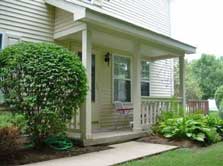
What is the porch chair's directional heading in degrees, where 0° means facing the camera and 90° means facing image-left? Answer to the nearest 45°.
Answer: approximately 315°

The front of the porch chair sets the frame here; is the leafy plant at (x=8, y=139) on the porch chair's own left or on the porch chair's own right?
on the porch chair's own right

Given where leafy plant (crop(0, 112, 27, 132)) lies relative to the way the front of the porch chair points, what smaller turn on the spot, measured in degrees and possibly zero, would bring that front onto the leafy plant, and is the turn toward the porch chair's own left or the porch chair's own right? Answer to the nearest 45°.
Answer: approximately 90° to the porch chair's own right

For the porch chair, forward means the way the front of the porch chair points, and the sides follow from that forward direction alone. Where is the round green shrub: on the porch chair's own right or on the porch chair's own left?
on the porch chair's own right

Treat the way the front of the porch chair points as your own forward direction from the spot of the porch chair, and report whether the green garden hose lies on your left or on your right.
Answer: on your right
